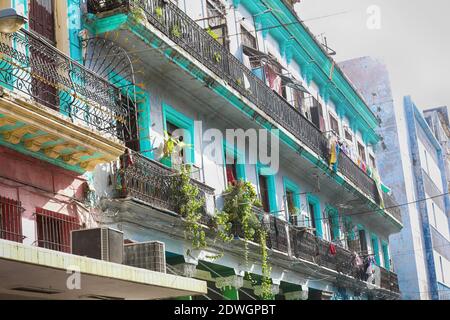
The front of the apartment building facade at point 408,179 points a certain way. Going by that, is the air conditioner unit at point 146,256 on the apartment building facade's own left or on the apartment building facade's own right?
on the apartment building facade's own right

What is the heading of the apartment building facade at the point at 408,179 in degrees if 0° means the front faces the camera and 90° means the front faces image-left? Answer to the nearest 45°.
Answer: approximately 315°

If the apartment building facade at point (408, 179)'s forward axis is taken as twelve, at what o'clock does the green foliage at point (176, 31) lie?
The green foliage is roughly at 2 o'clock from the apartment building facade.

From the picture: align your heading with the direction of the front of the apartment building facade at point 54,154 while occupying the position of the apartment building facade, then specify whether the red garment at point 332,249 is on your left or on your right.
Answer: on your left

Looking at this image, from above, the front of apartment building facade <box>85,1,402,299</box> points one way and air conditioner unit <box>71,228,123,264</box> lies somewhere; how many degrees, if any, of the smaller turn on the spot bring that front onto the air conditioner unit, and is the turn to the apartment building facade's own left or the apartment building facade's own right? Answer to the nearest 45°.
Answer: approximately 45° to the apartment building facade's own right
